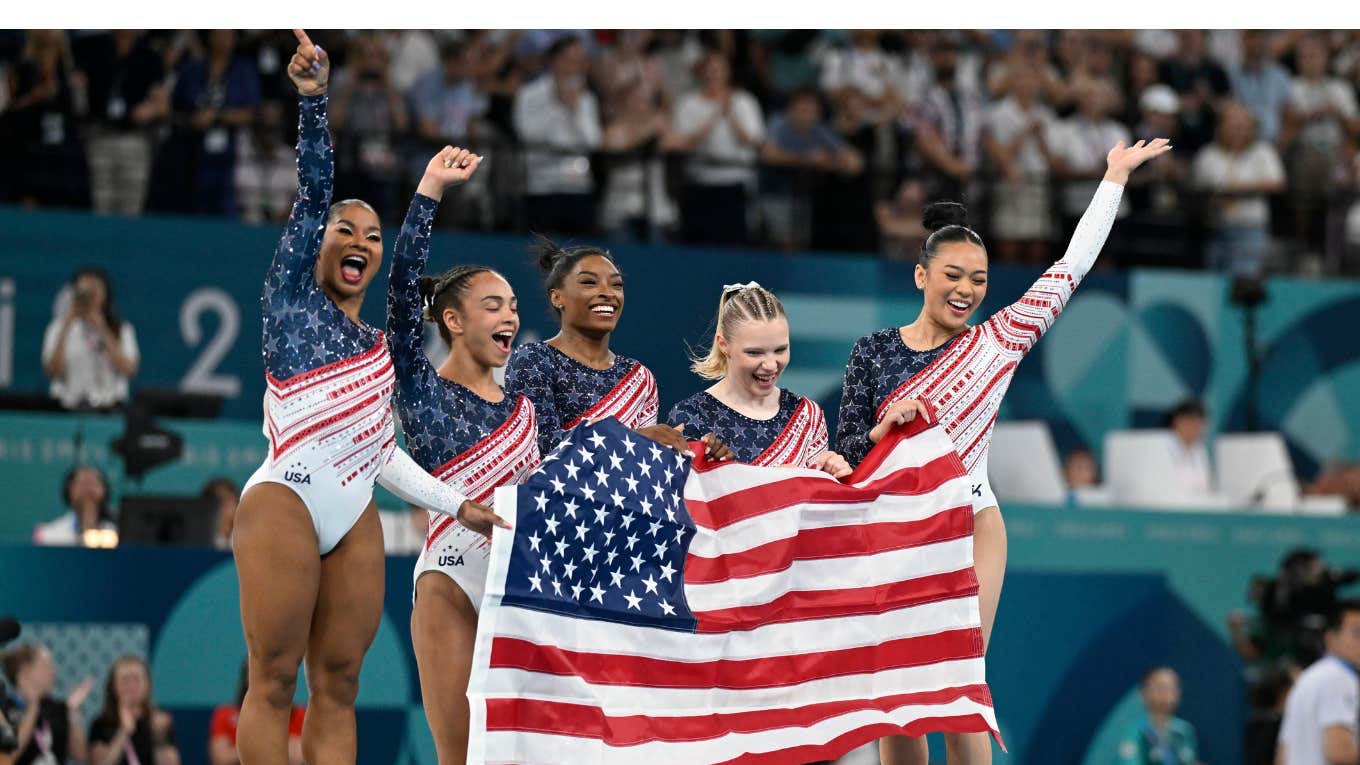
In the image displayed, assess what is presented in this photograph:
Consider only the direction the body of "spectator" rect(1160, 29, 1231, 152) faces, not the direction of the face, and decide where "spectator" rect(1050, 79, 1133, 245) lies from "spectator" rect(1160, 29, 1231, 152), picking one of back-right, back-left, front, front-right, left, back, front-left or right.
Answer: front-right

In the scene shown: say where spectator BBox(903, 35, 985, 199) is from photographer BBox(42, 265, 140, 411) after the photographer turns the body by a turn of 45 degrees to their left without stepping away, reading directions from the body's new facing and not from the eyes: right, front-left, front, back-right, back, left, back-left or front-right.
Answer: front-left

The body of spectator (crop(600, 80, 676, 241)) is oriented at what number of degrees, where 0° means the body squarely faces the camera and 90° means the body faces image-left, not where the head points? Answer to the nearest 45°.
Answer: approximately 0°

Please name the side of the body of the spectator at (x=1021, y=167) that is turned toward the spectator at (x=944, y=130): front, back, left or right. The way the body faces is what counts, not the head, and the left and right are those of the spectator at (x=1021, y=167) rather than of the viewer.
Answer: right

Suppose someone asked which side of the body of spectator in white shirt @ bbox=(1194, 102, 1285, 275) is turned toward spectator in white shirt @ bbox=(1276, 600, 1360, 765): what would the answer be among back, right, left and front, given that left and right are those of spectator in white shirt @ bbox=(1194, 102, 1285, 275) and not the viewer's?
front

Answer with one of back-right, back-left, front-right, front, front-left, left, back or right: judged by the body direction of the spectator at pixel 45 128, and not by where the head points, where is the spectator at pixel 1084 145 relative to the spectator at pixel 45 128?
left

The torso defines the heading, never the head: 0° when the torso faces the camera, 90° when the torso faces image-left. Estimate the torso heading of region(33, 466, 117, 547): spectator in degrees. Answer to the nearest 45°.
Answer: approximately 315°
